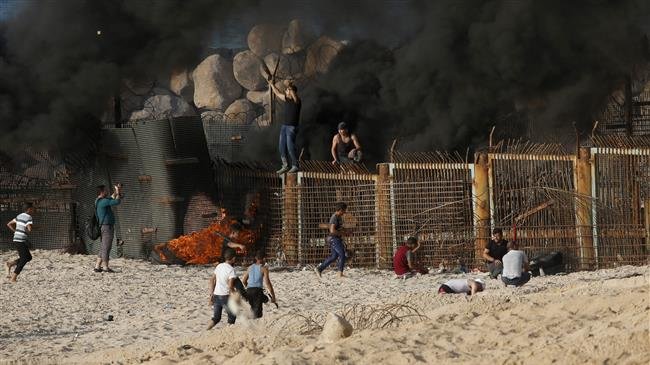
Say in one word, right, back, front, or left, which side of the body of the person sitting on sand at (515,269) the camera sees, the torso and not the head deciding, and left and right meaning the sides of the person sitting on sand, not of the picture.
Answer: back

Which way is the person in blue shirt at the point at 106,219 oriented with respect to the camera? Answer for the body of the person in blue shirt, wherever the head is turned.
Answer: to the viewer's right

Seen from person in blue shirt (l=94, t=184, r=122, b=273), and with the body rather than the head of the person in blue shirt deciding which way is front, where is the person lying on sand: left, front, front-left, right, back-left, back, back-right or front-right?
front-right

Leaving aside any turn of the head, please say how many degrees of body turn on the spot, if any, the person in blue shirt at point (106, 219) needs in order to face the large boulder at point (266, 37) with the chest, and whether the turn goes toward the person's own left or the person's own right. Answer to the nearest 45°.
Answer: approximately 45° to the person's own left
